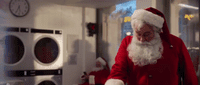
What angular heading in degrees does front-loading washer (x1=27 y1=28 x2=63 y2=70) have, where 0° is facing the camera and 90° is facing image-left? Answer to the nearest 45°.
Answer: approximately 0°

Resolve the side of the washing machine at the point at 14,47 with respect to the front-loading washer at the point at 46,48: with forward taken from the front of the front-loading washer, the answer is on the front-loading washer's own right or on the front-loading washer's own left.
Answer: on the front-loading washer's own right

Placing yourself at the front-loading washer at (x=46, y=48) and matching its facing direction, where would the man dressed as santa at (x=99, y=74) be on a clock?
The man dressed as santa is roughly at 9 o'clock from the front-loading washer.

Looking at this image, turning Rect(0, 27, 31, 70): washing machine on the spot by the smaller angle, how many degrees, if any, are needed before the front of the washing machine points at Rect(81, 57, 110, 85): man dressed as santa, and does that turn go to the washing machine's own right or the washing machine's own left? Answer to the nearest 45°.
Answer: approximately 90° to the washing machine's own left

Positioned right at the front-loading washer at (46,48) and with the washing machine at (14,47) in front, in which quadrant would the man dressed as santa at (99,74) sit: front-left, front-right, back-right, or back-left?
back-left

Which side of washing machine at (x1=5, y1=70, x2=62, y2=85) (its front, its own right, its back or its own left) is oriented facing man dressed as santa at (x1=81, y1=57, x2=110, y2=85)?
left

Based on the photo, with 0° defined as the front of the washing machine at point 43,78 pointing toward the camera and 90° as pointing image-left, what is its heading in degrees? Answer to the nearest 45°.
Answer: approximately 0°
